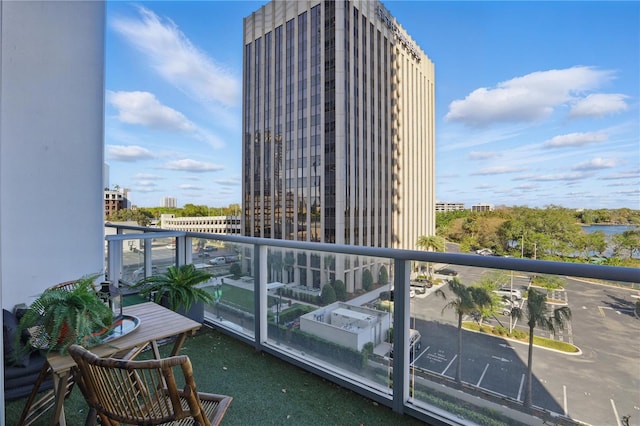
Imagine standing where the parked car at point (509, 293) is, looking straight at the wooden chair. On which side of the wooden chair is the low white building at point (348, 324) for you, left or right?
right

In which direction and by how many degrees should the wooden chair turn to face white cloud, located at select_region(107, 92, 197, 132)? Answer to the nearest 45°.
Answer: approximately 45° to its left

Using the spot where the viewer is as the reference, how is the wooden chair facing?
facing away from the viewer and to the right of the viewer

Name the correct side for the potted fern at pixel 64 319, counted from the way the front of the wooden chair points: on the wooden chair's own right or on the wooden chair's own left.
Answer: on the wooden chair's own left
